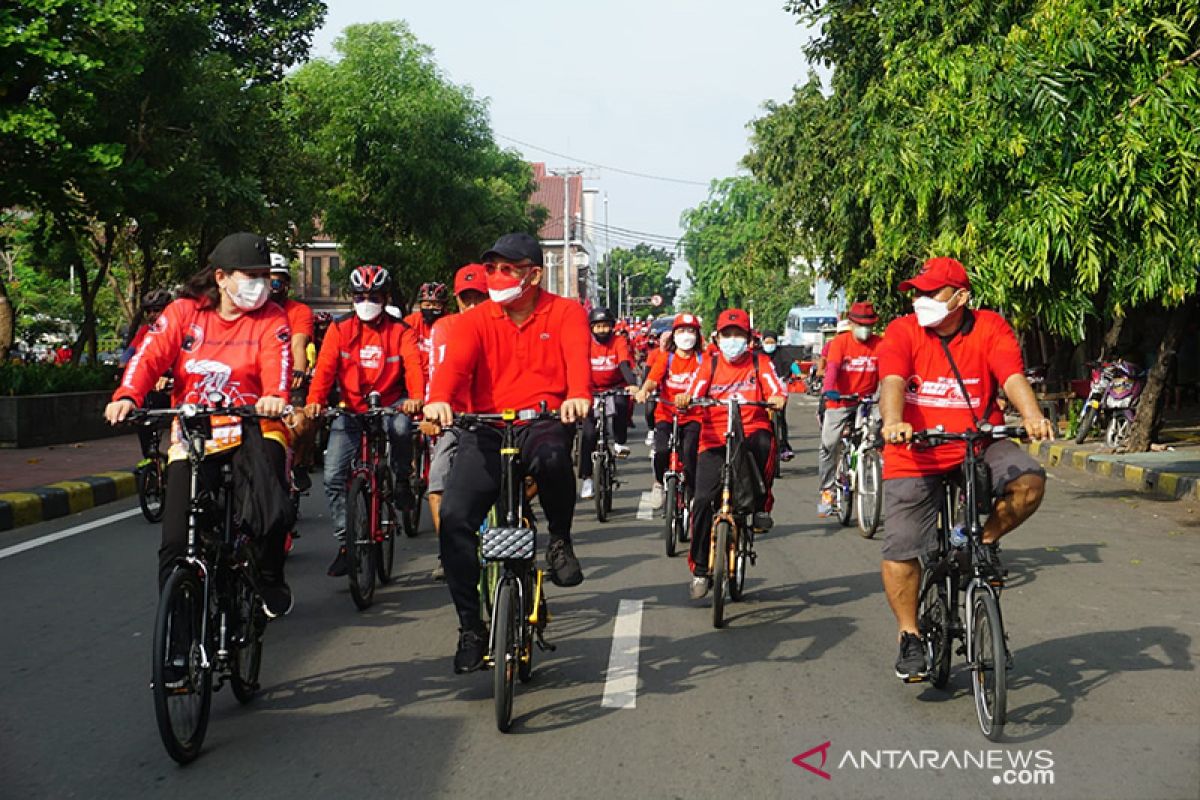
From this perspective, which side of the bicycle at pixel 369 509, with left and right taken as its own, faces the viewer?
front

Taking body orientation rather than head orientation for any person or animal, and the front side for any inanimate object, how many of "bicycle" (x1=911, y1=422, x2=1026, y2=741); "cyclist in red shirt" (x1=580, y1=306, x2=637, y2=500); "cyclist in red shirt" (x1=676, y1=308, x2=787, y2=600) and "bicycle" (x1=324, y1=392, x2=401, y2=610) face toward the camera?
4

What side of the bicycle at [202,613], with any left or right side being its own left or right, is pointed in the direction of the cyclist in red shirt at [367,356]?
back

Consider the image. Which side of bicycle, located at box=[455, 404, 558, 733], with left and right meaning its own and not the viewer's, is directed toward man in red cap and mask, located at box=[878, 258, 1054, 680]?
left

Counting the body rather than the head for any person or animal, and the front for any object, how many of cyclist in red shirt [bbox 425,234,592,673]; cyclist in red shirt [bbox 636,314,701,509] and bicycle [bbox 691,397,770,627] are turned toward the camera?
3

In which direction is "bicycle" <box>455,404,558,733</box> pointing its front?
toward the camera

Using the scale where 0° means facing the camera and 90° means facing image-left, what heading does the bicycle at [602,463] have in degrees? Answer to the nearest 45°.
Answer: approximately 0°

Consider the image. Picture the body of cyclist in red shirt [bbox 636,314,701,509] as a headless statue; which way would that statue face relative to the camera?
toward the camera

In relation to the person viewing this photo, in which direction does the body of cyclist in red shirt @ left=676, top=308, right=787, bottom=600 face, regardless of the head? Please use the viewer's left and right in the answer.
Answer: facing the viewer

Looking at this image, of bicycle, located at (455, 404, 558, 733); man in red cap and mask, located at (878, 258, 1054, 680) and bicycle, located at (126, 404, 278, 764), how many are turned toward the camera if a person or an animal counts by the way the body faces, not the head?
3

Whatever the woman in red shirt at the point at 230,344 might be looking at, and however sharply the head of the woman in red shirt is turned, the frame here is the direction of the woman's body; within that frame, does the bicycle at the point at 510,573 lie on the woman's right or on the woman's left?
on the woman's left
